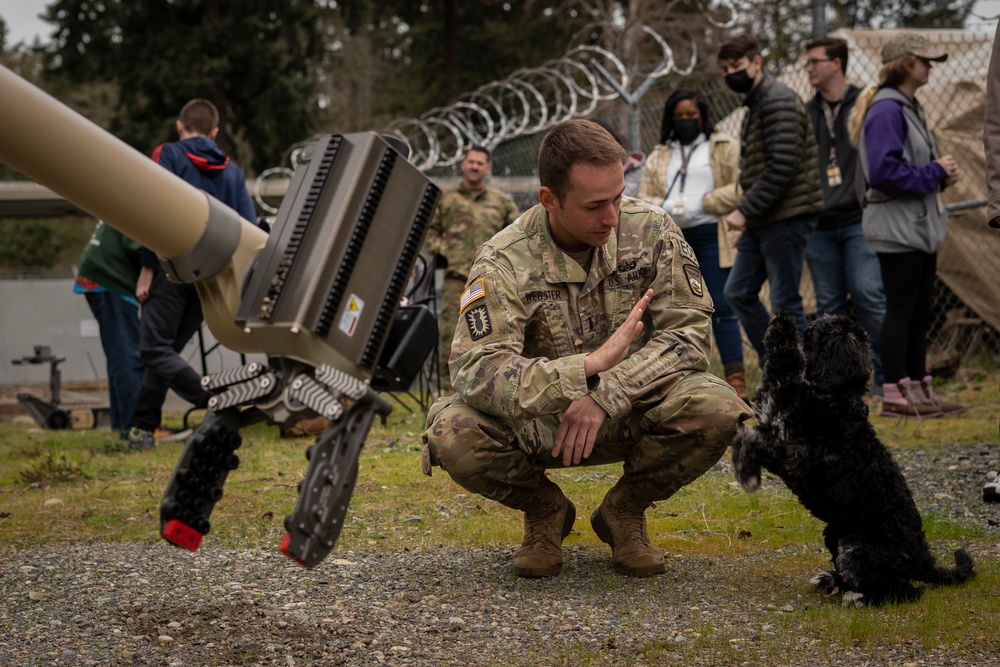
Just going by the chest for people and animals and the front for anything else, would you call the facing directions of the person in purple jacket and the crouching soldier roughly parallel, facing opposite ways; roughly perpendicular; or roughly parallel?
roughly perpendicular

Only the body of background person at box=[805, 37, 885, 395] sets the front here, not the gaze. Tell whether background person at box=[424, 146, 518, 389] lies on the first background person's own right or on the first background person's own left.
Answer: on the first background person's own right

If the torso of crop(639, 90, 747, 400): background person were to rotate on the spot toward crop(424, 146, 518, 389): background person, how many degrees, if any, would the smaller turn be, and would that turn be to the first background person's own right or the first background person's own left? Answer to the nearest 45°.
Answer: approximately 135° to the first background person's own right

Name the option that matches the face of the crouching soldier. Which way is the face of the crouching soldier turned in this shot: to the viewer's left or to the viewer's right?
to the viewer's right

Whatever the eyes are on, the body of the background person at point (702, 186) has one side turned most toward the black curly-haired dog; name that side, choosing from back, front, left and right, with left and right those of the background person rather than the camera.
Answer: front

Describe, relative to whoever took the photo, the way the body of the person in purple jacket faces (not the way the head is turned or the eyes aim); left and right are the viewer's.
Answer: facing to the right of the viewer

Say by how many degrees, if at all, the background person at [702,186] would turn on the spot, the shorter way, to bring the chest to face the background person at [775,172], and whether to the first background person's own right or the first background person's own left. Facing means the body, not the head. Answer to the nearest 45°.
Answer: approximately 45° to the first background person's own left

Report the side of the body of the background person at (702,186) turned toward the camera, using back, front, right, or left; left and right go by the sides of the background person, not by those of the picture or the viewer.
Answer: front

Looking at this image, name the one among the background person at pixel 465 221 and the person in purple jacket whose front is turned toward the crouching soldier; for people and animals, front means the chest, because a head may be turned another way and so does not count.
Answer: the background person

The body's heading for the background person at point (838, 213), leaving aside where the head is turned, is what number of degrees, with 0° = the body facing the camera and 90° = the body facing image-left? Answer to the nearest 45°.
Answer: approximately 45°

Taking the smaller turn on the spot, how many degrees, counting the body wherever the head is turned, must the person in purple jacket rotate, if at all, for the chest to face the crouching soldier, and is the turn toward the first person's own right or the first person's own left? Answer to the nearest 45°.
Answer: approximately 90° to the first person's own right

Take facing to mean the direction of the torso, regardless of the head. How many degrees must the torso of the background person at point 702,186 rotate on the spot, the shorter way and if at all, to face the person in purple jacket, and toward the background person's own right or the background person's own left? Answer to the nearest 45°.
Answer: approximately 45° to the background person's own left

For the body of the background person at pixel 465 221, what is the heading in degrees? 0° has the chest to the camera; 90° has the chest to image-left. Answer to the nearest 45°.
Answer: approximately 0°

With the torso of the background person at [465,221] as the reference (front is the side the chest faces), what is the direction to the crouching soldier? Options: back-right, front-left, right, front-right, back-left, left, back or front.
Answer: front
